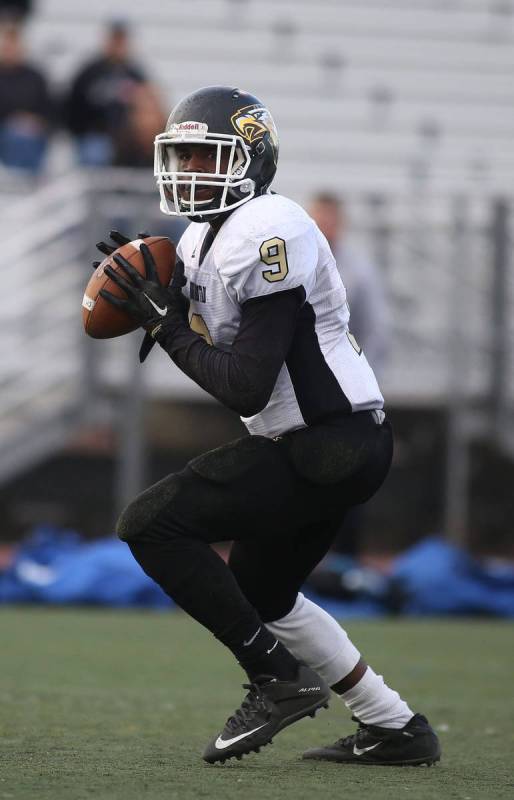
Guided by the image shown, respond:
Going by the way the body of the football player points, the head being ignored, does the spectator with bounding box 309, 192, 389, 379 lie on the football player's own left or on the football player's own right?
on the football player's own right

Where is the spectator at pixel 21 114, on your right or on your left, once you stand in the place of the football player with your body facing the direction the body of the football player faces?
on your right

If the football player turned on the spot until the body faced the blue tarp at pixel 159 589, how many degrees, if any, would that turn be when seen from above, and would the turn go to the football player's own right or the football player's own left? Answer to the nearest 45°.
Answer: approximately 90° to the football player's own right

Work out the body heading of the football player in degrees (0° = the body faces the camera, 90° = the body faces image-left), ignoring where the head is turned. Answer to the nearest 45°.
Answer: approximately 90°
